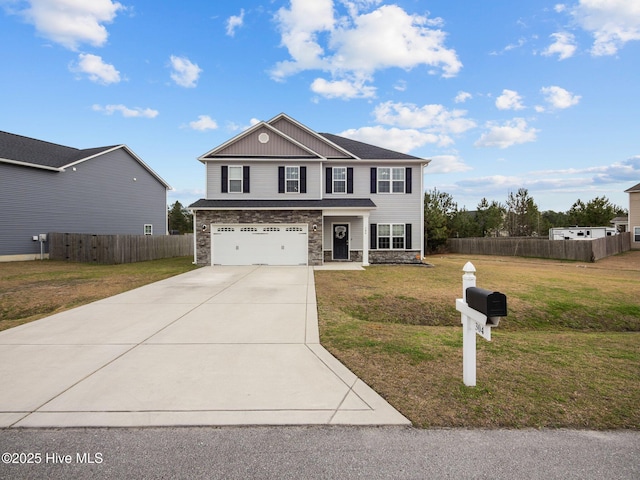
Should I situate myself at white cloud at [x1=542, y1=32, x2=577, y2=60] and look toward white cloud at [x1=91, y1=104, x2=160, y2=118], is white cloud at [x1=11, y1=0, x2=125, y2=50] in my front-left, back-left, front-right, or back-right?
front-left

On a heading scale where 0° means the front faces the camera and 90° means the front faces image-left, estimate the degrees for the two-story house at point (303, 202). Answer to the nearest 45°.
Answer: approximately 0°

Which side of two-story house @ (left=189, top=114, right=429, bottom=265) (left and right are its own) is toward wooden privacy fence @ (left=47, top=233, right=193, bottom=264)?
right

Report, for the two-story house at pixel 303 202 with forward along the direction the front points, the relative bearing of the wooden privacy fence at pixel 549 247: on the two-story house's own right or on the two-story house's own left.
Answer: on the two-story house's own left

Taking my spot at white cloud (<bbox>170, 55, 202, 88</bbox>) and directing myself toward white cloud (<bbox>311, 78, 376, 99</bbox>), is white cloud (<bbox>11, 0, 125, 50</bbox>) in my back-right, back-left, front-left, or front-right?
back-right

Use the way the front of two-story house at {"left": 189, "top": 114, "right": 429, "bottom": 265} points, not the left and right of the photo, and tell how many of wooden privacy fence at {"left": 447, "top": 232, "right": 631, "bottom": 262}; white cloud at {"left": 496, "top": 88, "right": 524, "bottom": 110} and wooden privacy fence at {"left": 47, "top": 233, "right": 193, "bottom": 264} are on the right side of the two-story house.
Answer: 1
